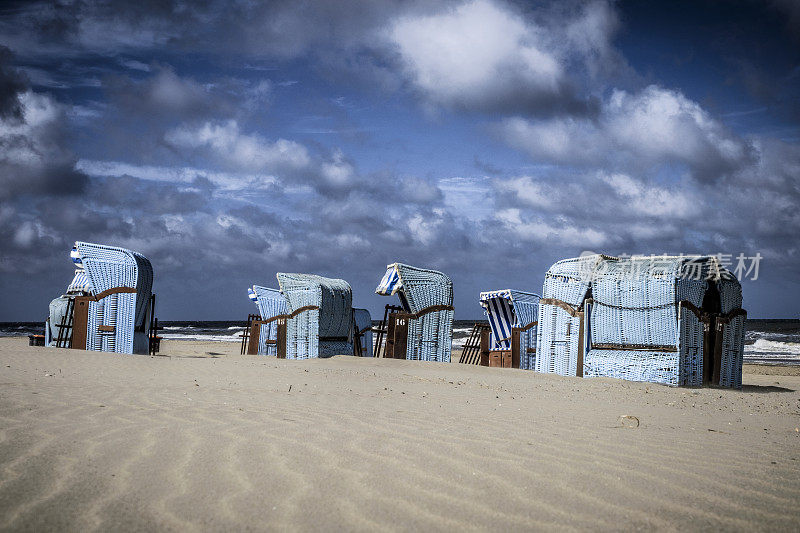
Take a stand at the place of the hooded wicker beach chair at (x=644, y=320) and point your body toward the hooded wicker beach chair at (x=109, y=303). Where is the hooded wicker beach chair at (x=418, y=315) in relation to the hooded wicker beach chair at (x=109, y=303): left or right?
right

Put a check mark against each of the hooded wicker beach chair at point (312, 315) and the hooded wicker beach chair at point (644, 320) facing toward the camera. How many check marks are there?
0

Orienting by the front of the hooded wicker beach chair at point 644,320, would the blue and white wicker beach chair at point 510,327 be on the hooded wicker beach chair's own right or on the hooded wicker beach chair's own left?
on the hooded wicker beach chair's own left

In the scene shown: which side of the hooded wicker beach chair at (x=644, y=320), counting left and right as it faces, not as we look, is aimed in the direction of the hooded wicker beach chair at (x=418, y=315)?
left

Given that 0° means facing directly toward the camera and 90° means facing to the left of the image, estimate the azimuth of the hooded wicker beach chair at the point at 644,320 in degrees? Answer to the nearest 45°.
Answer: approximately 225°

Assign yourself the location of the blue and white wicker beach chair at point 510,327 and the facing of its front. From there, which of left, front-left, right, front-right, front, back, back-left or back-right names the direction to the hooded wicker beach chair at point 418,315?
front

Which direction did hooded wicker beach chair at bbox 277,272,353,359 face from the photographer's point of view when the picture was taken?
facing away from the viewer and to the left of the viewer
